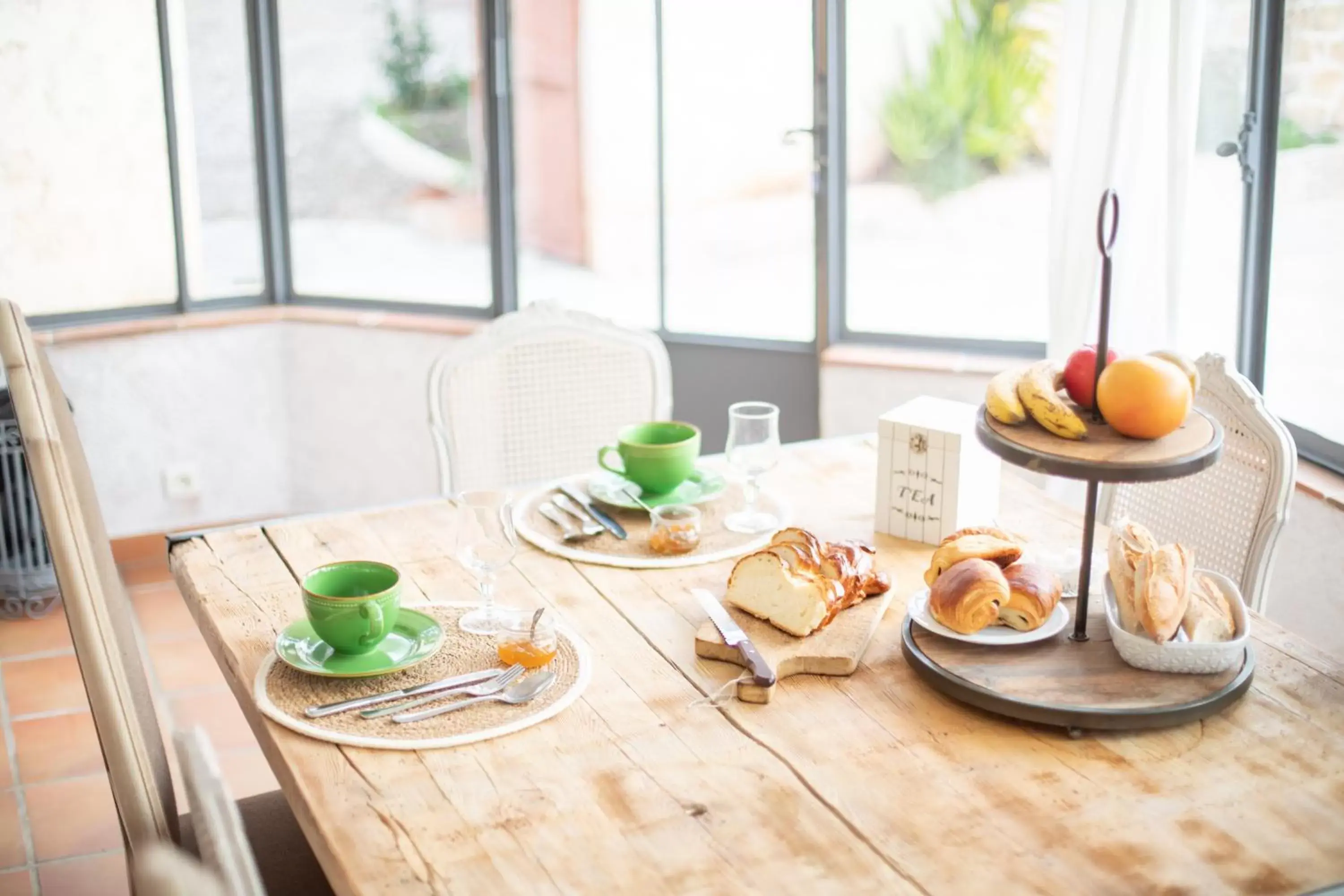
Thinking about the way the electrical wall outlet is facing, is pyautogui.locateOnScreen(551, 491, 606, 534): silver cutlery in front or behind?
in front

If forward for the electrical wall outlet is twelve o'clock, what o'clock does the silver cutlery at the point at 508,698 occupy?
The silver cutlery is roughly at 12 o'clock from the electrical wall outlet.

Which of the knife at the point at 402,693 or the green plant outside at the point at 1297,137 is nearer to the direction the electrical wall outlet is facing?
the knife

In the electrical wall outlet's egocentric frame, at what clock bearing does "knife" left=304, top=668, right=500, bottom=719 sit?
The knife is roughly at 12 o'clock from the electrical wall outlet.

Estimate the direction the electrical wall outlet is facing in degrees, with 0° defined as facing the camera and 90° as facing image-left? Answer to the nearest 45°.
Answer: approximately 0°

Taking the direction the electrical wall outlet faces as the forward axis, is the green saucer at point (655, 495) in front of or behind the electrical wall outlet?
in front

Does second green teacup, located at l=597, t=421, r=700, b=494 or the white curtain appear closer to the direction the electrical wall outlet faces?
the second green teacup
